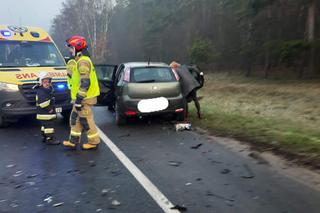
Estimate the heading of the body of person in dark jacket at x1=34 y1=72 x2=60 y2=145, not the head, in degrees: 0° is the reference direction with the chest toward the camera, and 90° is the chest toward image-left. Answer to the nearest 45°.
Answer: approximately 315°

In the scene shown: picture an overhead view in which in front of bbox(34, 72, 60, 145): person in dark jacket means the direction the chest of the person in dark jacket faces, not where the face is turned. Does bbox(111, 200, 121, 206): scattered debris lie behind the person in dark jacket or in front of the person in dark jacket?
in front

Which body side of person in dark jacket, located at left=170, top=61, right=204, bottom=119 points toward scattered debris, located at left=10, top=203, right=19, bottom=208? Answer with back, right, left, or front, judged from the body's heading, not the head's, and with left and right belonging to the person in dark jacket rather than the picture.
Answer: left

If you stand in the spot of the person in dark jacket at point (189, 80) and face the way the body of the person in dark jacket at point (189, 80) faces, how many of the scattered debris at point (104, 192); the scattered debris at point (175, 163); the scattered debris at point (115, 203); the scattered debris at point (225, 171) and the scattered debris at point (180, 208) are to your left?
5

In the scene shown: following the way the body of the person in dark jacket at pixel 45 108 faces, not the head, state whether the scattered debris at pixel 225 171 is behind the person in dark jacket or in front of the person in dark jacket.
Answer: in front

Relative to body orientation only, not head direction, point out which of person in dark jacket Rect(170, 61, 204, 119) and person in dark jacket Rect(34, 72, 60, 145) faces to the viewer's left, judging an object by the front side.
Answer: person in dark jacket Rect(170, 61, 204, 119)
